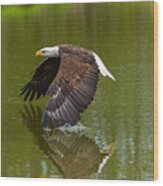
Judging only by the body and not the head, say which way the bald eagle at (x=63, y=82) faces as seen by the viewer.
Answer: to the viewer's left
